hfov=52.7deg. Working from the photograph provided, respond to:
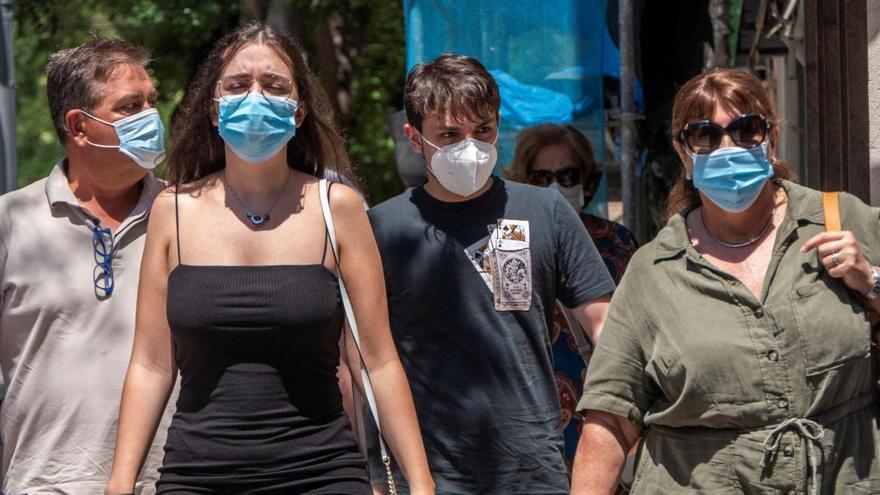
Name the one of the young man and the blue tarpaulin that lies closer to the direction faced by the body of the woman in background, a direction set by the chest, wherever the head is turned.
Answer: the young man

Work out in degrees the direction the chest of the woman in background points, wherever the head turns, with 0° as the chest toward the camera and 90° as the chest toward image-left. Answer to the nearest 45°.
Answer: approximately 0°

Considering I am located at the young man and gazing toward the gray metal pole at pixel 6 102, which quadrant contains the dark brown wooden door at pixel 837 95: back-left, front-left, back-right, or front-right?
back-right

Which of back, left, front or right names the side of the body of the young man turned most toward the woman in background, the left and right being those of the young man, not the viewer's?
back

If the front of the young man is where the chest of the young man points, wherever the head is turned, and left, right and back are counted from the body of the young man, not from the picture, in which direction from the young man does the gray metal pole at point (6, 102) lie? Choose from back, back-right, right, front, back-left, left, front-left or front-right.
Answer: right

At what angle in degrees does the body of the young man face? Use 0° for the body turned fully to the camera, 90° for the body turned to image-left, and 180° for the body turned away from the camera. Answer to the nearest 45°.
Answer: approximately 0°

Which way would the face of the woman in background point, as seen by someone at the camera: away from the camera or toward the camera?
toward the camera

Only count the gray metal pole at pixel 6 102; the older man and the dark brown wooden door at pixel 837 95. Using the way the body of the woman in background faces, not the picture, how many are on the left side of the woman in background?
1

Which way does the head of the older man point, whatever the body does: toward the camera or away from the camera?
toward the camera

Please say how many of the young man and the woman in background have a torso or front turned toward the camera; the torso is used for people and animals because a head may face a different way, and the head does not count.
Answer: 2

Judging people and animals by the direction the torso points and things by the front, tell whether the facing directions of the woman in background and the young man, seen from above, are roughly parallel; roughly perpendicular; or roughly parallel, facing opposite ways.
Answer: roughly parallel

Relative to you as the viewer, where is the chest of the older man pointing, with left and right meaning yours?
facing the viewer and to the right of the viewer
